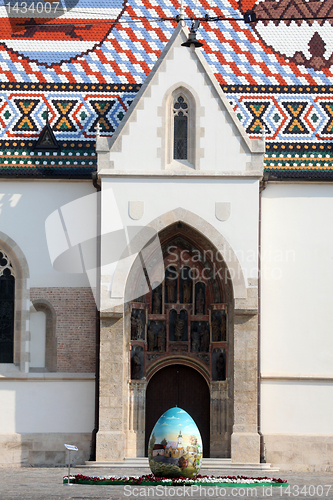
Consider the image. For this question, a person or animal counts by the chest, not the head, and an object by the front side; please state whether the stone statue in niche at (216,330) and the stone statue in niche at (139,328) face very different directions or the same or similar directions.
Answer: same or similar directions

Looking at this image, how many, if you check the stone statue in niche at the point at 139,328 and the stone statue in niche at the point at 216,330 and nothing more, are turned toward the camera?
2

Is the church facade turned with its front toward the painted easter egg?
yes

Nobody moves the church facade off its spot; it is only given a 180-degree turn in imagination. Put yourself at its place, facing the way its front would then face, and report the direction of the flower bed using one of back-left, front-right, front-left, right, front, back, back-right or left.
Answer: back

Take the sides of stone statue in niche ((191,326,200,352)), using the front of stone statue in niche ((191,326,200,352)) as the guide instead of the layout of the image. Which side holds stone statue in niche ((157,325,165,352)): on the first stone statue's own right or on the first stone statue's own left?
on the first stone statue's own right

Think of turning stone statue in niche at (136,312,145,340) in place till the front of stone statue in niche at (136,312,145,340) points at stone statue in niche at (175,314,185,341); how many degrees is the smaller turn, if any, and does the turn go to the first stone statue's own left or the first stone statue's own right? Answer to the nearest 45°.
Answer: approximately 90° to the first stone statue's own left

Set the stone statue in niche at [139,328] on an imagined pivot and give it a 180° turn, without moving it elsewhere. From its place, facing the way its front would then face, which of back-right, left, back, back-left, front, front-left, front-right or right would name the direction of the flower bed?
back

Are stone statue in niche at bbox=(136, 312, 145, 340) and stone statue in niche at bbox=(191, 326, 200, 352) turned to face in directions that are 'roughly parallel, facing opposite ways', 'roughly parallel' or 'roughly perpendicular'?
roughly parallel

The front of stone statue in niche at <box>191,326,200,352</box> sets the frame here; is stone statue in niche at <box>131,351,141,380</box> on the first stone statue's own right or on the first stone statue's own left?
on the first stone statue's own right

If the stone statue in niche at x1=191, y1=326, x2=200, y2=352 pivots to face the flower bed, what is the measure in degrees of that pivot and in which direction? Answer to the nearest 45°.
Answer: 0° — it already faces it

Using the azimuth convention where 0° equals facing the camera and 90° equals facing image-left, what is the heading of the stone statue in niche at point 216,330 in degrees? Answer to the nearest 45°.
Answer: approximately 0°

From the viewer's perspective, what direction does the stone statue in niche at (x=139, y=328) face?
toward the camera

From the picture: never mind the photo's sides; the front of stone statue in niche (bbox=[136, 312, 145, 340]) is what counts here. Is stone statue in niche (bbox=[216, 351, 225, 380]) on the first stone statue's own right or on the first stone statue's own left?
on the first stone statue's own left

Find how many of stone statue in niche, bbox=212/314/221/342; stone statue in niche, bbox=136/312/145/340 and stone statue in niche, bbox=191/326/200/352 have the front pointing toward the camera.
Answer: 3

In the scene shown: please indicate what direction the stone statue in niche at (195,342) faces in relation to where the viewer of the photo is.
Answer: facing the viewer
